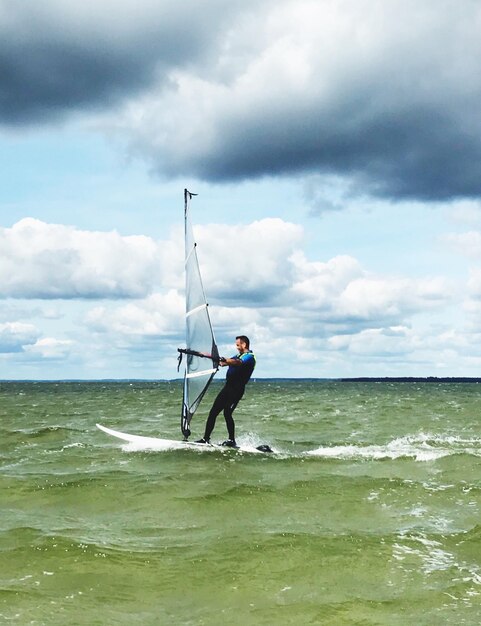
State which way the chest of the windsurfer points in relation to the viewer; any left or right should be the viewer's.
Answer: facing to the left of the viewer

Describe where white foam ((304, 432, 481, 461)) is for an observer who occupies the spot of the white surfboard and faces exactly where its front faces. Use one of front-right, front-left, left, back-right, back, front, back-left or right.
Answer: back

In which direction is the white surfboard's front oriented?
to the viewer's left
